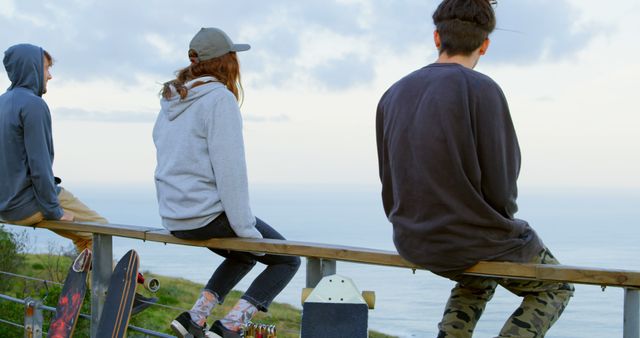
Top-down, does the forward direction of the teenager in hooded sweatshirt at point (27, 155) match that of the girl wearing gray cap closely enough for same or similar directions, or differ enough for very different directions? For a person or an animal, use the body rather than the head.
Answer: same or similar directions

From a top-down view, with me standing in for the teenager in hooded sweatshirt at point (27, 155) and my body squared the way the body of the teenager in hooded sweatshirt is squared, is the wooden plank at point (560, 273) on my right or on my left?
on my right

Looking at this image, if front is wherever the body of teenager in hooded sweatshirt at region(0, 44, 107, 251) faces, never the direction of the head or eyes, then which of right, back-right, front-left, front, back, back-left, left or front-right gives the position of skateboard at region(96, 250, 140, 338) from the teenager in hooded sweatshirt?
right

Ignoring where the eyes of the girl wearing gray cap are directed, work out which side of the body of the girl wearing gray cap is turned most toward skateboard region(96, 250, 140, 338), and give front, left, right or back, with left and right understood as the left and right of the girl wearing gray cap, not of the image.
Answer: left

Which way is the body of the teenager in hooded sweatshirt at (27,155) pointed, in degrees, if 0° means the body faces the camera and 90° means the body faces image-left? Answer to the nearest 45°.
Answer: approximately 225°

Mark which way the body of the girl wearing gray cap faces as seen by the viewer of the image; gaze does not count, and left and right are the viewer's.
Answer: facing away from the viewer and to the right of the viewer

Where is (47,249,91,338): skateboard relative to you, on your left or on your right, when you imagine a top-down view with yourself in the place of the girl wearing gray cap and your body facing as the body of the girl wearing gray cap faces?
on your left

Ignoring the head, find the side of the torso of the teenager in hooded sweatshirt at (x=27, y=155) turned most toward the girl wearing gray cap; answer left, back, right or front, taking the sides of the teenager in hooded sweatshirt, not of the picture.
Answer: right

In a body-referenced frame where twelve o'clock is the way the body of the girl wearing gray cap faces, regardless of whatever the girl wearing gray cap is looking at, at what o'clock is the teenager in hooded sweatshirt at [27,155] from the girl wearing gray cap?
The teenager in hooded sweatshirt is roughly at 9 o'clock from the girl wearing gray cap.

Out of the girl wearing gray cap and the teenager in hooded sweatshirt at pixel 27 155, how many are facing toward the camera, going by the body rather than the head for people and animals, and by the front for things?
0
